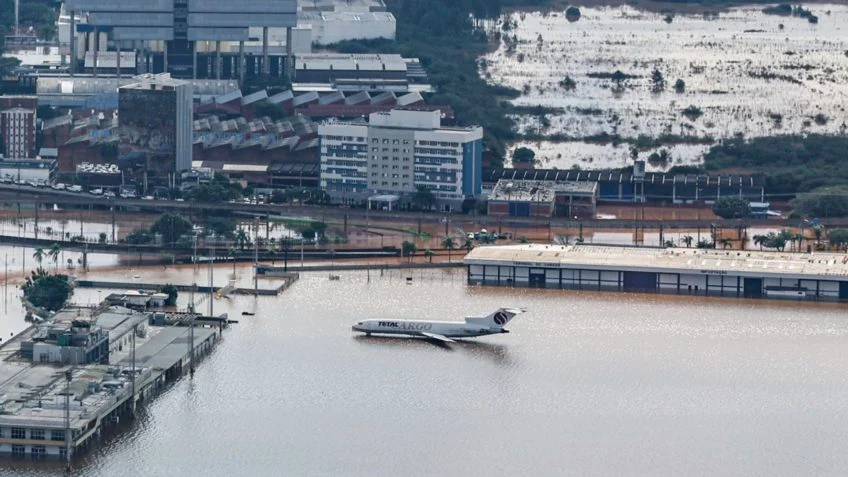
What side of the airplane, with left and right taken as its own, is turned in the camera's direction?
left

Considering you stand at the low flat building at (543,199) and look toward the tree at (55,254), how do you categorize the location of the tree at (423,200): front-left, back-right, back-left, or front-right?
front-right

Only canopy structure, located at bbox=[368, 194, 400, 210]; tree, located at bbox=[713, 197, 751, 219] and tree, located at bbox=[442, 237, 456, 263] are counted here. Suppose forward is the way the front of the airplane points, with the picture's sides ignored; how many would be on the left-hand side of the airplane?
0

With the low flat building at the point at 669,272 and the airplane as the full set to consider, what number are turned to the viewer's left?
1

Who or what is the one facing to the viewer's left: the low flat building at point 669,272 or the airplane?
the airplane

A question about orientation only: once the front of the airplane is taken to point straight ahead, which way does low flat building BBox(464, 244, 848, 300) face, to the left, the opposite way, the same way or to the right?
to the left

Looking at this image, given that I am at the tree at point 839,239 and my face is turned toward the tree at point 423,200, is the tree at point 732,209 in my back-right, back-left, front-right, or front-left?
front-right

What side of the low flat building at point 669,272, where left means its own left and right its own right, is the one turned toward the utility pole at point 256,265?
right

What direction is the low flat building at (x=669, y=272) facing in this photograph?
toward the camera

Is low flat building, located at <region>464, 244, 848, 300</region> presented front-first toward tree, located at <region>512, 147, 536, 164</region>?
no

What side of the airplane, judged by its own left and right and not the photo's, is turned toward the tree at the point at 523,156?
right
